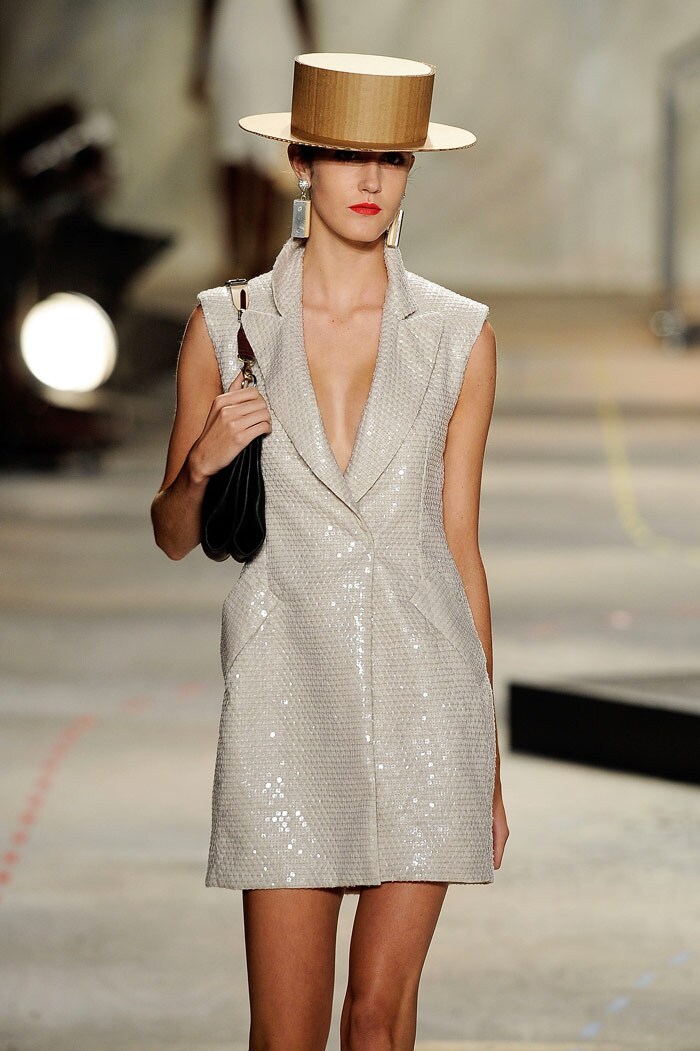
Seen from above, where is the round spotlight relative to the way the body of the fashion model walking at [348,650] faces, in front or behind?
behind

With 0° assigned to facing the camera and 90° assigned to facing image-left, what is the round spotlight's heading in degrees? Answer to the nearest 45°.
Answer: approximately 0°

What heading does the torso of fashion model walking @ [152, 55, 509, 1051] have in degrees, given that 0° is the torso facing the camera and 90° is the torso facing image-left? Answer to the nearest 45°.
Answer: approximately 0°

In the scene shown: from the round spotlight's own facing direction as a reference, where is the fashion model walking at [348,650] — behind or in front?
in front

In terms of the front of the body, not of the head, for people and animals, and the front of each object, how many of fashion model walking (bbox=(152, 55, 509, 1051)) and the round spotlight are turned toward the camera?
2
